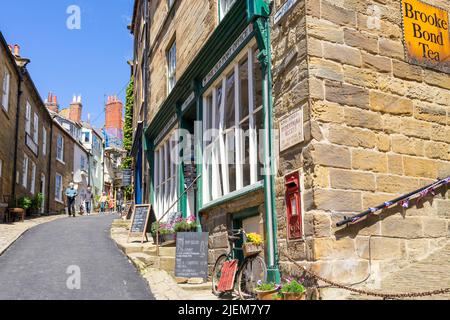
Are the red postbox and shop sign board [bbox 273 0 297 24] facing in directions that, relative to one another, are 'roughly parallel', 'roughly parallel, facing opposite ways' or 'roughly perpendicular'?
roughly parallel

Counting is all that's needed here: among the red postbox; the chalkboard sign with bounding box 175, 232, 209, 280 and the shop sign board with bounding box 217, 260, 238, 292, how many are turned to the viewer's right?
0

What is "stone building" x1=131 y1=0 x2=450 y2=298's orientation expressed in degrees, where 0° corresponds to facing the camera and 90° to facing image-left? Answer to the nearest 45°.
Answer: approximately 45°

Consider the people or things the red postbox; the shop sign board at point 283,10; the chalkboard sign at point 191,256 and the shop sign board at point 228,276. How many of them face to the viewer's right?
0

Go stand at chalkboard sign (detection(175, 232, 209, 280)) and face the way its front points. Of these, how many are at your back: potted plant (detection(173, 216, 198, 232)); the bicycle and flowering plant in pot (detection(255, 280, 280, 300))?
1

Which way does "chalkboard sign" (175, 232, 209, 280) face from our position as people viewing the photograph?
facing the viewer

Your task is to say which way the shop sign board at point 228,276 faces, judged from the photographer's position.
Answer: facing the viewer and to the left of the viewer

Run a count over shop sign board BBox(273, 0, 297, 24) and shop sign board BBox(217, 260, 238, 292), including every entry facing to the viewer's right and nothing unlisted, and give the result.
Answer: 0

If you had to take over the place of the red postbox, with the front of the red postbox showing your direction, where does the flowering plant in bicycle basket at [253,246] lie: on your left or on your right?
on your right

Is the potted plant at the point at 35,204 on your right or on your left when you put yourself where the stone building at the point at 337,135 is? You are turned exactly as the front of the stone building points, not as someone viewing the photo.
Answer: on your right

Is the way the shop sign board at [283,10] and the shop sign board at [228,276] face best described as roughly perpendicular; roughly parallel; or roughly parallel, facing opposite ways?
roughly parallel

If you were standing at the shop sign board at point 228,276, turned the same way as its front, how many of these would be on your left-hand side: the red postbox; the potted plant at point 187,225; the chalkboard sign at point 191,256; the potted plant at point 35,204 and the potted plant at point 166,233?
1

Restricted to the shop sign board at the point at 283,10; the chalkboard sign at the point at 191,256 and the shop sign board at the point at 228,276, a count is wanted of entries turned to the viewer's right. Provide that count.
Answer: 0

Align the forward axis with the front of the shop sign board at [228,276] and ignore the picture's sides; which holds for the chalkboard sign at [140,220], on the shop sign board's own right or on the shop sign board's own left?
on the shop sign board's own right

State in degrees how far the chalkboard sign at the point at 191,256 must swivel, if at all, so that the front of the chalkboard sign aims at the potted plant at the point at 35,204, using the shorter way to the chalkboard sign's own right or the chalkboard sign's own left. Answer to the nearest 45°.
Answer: approximately 135° to the chalkboard sign's own right

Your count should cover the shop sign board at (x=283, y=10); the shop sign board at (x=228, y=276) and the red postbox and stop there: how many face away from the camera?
0
